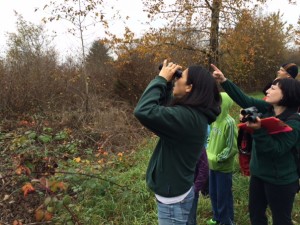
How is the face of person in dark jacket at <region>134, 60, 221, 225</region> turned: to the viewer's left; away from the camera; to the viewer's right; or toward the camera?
to the viewer's left

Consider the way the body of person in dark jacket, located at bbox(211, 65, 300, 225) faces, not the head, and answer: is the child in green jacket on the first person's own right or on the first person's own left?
on the first person's own right

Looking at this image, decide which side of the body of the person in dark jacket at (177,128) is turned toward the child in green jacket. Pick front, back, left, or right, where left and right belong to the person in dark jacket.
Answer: right

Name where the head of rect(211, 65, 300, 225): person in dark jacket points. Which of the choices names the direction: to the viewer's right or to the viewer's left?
to the viewer's left

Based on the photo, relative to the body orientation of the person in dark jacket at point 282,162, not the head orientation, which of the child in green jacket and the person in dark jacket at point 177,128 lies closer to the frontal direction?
the person in dark jacket

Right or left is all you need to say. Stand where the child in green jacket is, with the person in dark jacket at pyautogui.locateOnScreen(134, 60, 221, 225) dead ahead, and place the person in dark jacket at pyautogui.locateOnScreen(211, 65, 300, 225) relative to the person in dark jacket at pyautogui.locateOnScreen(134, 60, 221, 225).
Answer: left

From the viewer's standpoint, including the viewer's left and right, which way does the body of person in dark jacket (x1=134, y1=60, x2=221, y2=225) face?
facing to the left of the viewer

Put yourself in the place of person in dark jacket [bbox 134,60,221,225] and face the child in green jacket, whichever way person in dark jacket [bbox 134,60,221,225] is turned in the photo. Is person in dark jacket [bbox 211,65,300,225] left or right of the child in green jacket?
right

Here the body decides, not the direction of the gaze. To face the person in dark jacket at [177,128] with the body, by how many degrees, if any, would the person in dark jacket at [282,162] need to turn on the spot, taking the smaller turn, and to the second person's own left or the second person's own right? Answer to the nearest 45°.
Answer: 0° — they already face them
